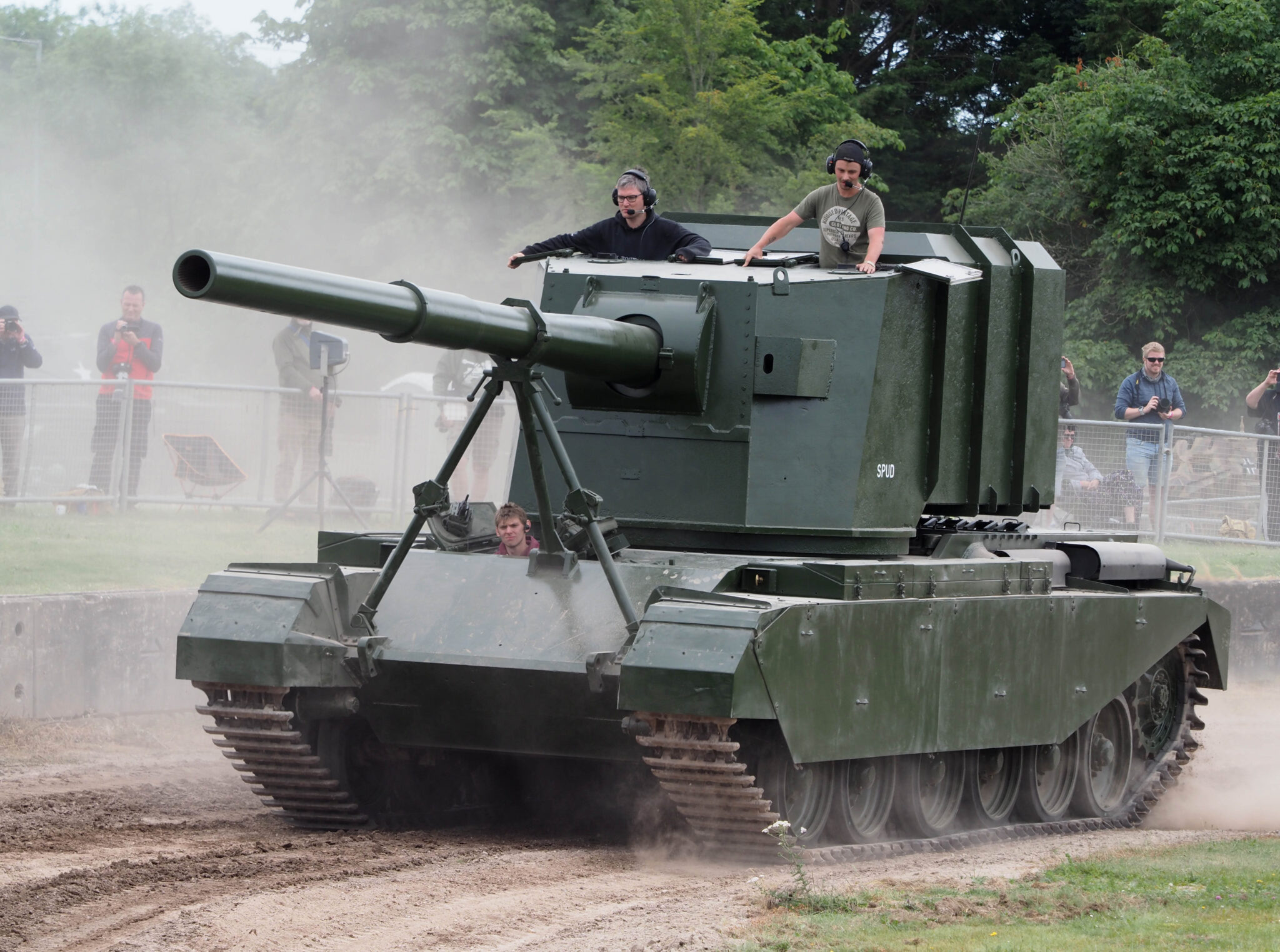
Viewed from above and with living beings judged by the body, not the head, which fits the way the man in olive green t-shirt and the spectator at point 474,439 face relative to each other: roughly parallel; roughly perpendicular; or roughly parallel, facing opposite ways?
roughly parallel

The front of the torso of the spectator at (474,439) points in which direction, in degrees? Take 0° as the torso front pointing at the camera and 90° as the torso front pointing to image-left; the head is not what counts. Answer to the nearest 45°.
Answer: approximately 0°

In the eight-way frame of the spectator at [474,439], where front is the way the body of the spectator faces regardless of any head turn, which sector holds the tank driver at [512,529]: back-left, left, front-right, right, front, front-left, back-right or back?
front

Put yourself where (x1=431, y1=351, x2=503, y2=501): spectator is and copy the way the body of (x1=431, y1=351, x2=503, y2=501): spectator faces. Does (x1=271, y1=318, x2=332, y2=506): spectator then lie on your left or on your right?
on your right

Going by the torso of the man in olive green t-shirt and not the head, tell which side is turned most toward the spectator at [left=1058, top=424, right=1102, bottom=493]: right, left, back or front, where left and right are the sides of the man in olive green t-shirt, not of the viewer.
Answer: back

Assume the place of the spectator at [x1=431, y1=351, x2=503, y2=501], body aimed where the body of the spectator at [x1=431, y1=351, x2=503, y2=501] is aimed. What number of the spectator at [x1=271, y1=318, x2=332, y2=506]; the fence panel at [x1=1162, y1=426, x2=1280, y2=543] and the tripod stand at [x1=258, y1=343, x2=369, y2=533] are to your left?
1

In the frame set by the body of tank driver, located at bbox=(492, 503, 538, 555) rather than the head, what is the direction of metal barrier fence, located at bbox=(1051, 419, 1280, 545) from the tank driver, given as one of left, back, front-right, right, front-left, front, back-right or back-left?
back

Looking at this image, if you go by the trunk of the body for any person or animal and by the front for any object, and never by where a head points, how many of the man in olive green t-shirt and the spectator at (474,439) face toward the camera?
2

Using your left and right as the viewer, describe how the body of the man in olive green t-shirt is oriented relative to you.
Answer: facing the viewer

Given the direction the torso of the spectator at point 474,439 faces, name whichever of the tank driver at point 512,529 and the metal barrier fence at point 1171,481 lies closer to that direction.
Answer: the tank driver

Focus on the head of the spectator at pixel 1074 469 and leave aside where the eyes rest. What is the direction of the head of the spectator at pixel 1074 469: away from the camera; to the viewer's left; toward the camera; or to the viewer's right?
toward the camera

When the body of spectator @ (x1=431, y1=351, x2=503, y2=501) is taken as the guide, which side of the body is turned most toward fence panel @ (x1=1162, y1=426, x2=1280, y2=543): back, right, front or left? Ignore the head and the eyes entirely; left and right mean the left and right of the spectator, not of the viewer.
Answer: left

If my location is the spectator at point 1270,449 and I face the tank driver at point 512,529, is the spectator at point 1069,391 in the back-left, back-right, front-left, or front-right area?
front-right
